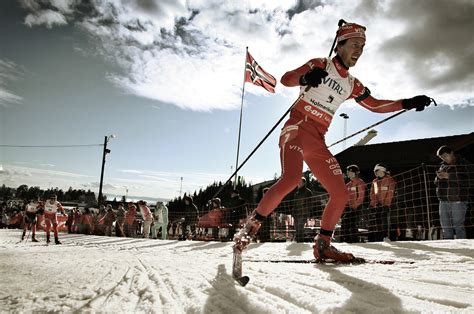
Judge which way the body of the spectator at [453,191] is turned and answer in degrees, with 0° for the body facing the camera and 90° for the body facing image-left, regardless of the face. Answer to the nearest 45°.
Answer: approximately 45°

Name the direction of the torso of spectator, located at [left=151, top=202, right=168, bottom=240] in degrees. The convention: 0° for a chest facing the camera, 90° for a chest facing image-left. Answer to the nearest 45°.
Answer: approximately 45°

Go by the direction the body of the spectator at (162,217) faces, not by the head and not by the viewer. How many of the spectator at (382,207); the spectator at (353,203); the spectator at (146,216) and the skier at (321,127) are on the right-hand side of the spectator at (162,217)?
1

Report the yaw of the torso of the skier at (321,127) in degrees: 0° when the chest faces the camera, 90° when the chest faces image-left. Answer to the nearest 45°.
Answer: approximately 315°

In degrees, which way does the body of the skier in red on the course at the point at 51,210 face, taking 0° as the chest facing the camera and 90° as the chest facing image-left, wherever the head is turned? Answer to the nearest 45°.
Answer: approximately 0°

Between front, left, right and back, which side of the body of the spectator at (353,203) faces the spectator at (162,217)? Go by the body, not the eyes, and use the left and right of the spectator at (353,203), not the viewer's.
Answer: right

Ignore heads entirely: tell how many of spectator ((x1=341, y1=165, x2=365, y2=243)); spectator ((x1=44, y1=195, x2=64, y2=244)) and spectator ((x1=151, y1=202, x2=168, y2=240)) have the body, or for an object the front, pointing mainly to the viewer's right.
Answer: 0

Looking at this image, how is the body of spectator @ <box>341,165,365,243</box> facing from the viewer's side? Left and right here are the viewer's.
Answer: facing the viewer and to the left of the viewer

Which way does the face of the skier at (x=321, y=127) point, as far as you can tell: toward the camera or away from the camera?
toward the camera

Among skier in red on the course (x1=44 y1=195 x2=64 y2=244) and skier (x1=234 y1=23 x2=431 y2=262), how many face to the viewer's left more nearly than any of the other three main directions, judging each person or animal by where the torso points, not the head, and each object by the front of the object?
0

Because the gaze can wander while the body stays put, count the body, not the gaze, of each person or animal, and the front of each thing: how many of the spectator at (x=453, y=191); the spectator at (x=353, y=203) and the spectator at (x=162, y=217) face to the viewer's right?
0

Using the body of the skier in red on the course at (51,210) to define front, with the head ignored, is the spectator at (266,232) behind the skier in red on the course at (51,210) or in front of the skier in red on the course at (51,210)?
in front

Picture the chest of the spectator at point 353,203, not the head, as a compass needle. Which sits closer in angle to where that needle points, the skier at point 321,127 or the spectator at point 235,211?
the skier
